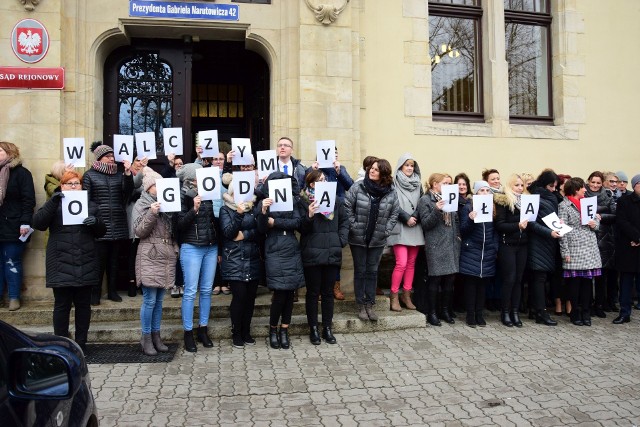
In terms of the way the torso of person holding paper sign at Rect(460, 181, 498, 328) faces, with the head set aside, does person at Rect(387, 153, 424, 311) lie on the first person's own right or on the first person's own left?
on the first person's own right

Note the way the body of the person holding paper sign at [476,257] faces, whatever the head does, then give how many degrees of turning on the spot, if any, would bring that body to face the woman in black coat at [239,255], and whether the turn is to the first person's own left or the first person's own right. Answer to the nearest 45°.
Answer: approximately 45° to the first person's own right

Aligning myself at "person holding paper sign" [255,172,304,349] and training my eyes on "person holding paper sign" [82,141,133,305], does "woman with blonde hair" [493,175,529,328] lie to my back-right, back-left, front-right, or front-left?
back-right

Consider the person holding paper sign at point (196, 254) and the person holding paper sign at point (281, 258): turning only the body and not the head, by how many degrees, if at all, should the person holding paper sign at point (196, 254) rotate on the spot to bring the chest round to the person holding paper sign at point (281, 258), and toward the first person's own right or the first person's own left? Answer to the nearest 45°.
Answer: approximately 45° to the first person's own left

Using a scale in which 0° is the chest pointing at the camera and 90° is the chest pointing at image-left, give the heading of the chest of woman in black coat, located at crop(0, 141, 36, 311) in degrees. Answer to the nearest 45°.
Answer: approximately 45°

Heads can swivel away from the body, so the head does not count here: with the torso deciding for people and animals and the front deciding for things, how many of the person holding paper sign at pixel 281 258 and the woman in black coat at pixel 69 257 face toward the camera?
2

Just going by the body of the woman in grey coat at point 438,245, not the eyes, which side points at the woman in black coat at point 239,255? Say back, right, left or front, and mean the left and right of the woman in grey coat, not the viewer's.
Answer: right
